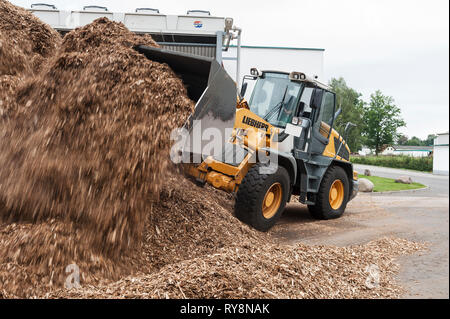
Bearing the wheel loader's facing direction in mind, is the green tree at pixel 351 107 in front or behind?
behind

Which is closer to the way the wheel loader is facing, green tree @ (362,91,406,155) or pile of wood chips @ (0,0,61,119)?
the pile of wood chips

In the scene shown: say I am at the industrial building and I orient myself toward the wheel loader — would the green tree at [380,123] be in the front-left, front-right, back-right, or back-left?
back-left

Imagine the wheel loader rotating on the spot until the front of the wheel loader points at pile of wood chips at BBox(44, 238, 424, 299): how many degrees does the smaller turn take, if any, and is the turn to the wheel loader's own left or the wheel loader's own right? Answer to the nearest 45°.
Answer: approximately 45° to the wheel loader's own left

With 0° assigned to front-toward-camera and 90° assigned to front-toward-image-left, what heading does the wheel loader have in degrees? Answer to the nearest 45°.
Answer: approximately 45°

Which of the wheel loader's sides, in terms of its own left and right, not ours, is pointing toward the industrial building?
right

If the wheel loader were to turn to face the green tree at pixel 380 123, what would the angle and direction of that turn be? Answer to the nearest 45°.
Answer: approximately 135° to its right

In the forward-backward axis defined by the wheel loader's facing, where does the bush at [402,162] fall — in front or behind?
behind

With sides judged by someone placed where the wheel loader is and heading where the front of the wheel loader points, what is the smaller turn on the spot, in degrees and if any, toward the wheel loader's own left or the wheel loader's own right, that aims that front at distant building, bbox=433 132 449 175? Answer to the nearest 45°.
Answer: approximately 180°
